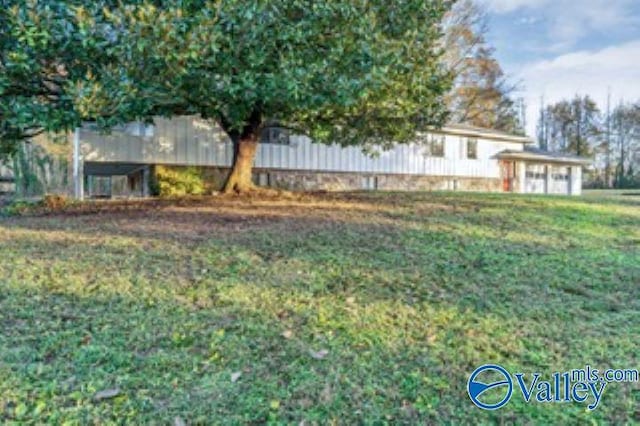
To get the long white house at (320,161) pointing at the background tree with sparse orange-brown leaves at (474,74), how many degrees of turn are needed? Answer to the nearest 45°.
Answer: approximately 135° to its left

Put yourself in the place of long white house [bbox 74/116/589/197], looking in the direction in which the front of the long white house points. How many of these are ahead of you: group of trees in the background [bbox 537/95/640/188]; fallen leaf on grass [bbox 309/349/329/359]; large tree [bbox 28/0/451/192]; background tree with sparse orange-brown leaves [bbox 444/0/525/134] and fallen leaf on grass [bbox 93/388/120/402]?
3

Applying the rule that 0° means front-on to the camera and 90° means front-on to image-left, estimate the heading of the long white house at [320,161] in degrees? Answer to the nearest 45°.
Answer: approximately 0°

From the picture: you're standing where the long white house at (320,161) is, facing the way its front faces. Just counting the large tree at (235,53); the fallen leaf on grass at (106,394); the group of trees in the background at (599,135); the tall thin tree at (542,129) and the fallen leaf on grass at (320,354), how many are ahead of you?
3

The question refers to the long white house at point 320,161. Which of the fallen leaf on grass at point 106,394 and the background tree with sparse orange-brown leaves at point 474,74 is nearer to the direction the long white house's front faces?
the fallen leaf on grass

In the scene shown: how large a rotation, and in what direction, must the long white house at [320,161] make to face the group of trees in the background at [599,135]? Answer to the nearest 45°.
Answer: approximately 135° to its left

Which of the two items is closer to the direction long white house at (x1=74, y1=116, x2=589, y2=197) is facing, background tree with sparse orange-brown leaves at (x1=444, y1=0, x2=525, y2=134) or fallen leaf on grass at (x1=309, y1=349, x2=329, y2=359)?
the fallen leaf on grass

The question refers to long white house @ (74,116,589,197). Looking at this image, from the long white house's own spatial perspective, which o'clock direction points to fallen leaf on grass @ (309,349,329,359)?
The fallen leaf on grass is roughly at 12 o'clock from the long white house.

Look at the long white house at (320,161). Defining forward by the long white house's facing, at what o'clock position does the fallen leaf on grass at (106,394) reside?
The fallen leaf on grass is roughly at 12 o'clock from the long white house.

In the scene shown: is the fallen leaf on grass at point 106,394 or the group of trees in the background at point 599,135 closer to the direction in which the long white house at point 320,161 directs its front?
the fallen leaf on grass
